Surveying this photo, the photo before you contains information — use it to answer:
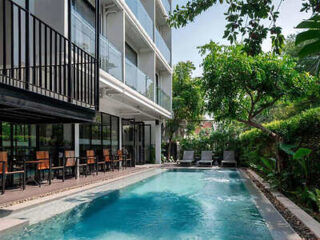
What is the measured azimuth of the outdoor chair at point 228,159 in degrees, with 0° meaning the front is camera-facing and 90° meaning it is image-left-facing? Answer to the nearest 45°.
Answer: approximately 0°

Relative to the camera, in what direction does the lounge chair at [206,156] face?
facing the viewer

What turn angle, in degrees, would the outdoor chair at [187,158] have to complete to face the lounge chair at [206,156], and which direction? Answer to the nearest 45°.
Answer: approximately 135° to its left

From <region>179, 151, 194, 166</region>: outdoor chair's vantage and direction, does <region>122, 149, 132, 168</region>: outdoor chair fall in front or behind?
in front

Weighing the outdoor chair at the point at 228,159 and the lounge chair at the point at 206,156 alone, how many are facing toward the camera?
2

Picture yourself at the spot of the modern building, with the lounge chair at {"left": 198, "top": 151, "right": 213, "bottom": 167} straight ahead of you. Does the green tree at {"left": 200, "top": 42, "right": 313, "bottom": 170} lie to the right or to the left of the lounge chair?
right

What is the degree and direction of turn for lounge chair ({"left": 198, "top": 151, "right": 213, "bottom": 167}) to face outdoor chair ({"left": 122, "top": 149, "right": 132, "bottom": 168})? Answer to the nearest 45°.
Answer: approximately 45° to its right
